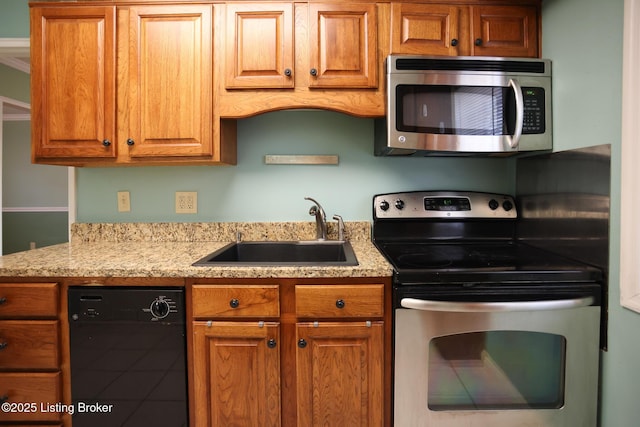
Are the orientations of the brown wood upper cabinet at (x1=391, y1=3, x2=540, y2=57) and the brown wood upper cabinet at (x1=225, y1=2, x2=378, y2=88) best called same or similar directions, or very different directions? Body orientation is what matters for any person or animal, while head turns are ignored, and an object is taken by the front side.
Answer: same or similar directions

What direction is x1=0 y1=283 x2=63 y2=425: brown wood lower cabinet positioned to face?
toward the camera

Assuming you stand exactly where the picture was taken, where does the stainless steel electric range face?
facing the viewer

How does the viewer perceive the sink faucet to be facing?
facing the viewer and to the left of the viewer

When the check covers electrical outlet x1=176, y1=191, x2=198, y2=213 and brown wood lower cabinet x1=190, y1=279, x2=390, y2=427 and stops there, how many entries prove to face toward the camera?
2

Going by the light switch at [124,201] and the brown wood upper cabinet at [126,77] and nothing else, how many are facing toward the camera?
2

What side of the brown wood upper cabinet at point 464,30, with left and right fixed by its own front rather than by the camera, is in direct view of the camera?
front

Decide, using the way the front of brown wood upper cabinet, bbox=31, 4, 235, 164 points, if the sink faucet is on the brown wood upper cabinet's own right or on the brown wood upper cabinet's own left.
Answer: on the brown wood upper cabinet's own left

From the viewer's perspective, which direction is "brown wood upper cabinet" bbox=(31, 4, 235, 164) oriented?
toward the camera

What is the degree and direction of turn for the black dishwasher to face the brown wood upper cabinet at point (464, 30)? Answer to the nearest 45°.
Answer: approximately 90° to its left

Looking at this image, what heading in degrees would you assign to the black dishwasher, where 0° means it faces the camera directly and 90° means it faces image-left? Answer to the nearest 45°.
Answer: approximately 0°
